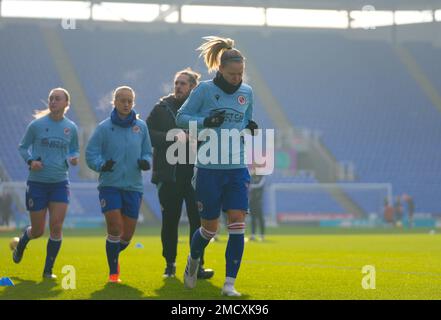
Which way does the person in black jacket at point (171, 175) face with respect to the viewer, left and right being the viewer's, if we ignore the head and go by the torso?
facing the viewer and to the right of the viewer

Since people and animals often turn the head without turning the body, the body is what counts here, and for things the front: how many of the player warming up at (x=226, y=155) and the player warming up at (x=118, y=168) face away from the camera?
0

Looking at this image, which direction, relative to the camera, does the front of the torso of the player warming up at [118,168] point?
toward the camera

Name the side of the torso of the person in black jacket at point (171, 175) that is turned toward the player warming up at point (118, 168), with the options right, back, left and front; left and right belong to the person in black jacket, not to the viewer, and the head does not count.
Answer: right

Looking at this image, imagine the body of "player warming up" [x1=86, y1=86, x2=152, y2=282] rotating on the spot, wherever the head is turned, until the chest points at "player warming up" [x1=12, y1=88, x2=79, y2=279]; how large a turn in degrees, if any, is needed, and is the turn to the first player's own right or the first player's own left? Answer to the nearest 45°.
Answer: approximately 135° to the first player's own right

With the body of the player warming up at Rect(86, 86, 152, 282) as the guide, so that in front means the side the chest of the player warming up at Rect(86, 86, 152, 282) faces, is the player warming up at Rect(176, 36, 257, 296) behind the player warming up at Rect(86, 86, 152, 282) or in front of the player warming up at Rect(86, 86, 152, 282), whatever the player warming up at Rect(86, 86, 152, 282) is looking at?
in front

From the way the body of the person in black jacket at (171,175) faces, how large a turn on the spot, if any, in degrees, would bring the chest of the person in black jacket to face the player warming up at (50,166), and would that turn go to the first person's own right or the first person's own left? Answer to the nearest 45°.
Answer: approximately 135° to the first person's own right
